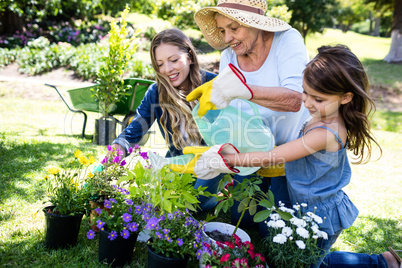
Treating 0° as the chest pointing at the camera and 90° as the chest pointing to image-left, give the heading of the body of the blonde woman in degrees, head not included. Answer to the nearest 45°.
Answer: approximately 0°

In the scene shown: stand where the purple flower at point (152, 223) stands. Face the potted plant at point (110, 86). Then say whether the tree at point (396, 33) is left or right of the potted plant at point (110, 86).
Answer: right

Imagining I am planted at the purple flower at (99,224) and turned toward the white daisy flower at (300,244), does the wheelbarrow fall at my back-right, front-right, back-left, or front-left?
back-left

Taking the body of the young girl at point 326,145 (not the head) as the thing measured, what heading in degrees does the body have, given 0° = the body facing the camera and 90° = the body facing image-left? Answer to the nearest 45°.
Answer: approximately 90°

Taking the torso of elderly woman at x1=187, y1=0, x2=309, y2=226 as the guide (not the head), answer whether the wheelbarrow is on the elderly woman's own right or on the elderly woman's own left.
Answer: on the elderly woman's own right

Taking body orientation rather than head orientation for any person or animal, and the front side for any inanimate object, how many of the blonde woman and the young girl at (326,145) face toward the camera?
1

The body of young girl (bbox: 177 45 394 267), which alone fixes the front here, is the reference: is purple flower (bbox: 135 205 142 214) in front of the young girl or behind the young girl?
in front

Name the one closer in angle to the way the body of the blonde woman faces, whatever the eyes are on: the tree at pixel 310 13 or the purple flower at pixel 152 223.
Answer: the purple flower

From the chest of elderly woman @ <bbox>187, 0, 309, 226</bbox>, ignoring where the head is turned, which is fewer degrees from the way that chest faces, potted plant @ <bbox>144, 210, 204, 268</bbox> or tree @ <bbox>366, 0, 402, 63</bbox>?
the potted plant

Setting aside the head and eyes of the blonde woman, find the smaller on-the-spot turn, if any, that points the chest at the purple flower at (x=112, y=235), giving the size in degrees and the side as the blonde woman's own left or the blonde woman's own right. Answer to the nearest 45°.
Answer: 0° — they already face it

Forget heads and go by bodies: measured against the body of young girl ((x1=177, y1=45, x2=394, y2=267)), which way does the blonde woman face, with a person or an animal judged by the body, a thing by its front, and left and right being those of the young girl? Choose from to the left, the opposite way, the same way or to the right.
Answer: to the left
